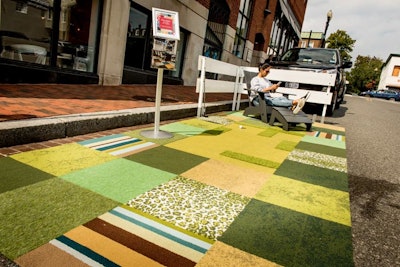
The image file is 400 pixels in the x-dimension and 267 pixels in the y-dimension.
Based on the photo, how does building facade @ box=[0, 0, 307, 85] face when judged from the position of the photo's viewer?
facing the viewer and to the right of the viewer

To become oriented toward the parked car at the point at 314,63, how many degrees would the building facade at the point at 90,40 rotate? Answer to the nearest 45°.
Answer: approximately 45° to its left

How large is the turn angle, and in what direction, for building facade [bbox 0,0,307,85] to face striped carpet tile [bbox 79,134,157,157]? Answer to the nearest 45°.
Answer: approximately 45° to its right

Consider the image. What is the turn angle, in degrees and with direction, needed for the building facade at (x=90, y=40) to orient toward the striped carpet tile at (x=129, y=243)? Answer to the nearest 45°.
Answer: approximately 45° to its right

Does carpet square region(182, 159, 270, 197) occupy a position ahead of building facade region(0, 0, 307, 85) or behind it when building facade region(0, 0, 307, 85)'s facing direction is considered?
ahead

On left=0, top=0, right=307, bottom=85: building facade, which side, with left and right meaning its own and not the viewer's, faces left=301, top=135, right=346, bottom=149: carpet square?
front

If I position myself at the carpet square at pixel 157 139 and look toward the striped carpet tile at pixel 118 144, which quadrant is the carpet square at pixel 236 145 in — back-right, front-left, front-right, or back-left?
back-left

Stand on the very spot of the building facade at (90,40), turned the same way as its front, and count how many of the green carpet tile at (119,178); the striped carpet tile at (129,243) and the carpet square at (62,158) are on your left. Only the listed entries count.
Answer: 0

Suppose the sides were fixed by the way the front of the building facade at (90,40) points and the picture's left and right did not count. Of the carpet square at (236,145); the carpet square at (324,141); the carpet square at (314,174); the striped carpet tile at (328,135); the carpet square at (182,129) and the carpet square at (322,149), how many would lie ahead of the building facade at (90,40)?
6

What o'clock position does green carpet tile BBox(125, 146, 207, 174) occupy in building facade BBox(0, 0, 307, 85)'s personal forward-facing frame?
The green carpet tile is roughly at 1 o'clock from the building facade.

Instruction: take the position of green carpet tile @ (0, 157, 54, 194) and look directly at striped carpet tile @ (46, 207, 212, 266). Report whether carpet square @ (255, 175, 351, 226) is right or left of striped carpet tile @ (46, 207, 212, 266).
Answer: left

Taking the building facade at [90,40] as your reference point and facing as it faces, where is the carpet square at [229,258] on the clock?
The carpet square is roughly at 1 o'clock from the building facade.

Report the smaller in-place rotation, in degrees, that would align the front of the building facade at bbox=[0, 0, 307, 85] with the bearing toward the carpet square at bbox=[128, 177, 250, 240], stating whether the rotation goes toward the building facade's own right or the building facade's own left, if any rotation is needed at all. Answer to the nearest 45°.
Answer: approximately 45° to the building facade's own right

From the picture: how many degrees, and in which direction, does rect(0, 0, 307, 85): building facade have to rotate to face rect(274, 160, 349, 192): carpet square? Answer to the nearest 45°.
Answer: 0° — it already faces it

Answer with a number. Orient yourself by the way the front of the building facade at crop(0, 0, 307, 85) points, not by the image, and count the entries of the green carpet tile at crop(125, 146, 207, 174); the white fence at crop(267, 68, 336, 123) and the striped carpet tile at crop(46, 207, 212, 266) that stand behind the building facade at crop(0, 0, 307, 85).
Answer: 0

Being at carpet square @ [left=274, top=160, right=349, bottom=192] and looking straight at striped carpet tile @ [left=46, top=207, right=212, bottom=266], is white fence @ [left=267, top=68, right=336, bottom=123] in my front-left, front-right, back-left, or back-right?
back-right

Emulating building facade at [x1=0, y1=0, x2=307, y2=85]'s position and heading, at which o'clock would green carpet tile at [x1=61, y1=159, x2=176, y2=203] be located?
The green carpet tile is roughly at 1 o'clock from the building facade.

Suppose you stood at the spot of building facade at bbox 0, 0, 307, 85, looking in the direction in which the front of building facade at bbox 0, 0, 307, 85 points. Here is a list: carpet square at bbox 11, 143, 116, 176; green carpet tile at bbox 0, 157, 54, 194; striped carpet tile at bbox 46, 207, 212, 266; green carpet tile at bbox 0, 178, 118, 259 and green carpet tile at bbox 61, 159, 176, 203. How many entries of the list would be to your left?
0

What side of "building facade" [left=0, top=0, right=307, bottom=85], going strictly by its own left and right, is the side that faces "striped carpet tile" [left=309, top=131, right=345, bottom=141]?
front

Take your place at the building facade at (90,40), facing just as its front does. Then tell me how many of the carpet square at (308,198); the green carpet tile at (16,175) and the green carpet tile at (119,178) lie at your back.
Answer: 0

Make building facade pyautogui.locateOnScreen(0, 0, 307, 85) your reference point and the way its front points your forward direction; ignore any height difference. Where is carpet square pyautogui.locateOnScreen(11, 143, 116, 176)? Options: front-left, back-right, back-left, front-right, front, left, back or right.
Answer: front-right
